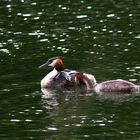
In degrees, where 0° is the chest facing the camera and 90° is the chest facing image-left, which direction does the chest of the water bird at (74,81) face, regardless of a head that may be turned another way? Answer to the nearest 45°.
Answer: approximately 90°
